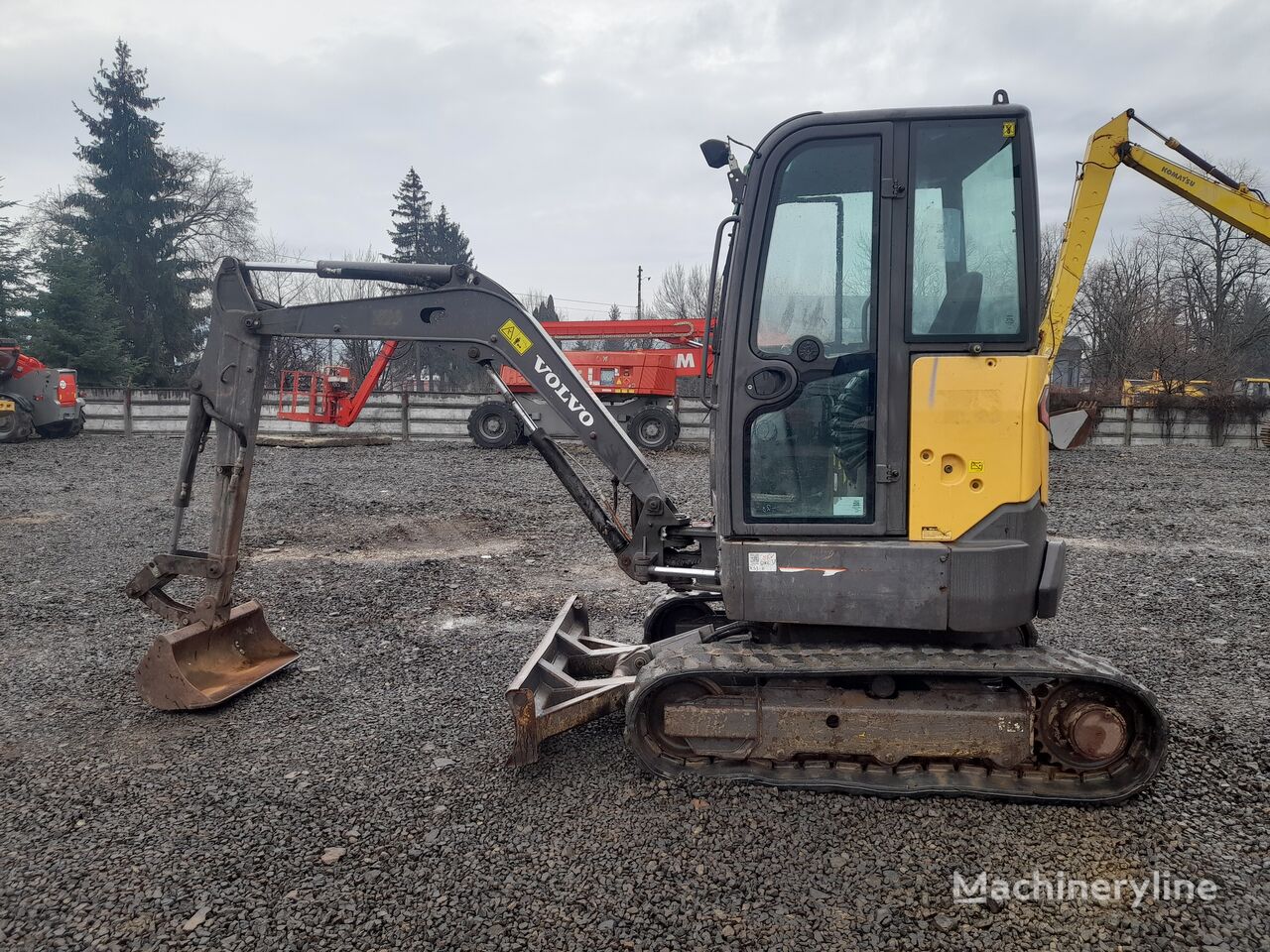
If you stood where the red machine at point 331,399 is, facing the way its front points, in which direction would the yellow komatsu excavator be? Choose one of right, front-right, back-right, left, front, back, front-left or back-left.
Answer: back-left

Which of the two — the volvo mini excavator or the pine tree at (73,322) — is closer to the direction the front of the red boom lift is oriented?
the pine tree

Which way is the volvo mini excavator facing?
to the viewer's left

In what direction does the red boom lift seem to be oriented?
to the viewer's left

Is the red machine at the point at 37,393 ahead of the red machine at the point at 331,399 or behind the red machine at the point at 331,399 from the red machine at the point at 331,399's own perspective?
ahead

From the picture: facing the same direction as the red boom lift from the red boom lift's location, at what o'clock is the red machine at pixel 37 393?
The red machine is roughly at 12 o'clock from the red boom lift.

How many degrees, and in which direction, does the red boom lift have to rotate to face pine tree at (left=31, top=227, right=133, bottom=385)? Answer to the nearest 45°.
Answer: approximately 45° to its right

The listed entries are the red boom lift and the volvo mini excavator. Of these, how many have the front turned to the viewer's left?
2

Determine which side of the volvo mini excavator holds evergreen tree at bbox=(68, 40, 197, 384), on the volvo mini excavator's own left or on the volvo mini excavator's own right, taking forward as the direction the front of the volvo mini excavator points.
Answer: on the volvo mini excavator's own right

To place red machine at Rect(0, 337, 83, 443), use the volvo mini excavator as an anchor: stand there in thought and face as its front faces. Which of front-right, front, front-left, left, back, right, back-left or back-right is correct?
front-right

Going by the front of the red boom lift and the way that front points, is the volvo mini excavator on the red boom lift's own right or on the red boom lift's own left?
on the red boom lift's own left

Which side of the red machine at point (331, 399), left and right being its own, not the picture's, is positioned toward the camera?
left

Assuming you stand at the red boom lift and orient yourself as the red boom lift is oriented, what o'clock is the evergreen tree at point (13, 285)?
The evergreen tree is roughly at 1 o'clock from the red boom lift.
